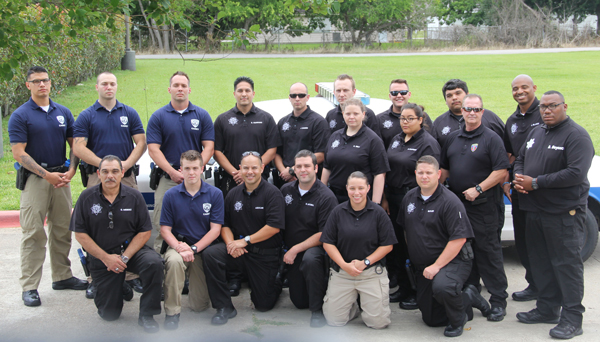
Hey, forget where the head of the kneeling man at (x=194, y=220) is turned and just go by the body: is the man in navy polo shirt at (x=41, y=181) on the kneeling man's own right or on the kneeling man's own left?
on the kneeling man's own right

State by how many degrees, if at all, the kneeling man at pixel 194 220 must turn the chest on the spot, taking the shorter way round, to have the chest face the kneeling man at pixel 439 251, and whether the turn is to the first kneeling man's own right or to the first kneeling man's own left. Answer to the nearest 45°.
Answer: approximately 90° to the first kneeling man's own left

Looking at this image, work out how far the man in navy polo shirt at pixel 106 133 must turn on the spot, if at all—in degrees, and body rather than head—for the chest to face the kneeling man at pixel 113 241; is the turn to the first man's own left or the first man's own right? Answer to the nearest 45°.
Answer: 0° — they already face them
